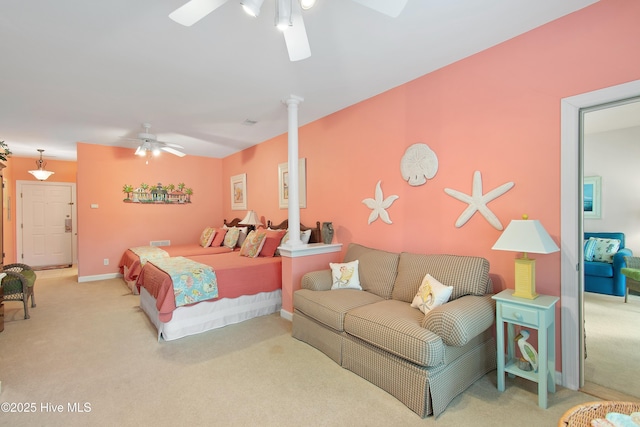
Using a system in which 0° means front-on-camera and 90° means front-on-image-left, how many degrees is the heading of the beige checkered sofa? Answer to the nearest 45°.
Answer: approximately 45°

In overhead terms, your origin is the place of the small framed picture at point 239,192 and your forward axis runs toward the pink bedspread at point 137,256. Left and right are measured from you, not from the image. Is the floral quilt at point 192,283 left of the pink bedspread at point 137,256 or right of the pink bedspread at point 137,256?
left

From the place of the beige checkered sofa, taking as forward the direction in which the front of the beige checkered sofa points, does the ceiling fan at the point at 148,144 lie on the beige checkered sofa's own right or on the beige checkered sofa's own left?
on the beige checkered sofa's own right

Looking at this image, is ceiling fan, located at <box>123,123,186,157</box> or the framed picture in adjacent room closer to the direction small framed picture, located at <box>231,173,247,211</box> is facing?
the ceiling fan

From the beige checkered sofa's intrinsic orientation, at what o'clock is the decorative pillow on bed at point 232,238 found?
The decorative pillow on bed is roughly at 3 o'clock from the beige checkered sofa.

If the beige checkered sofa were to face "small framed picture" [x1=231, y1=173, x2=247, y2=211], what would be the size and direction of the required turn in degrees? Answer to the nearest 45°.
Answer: approximately 90° to its right

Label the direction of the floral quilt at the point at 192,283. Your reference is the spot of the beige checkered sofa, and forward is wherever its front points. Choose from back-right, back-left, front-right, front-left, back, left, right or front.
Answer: front-right

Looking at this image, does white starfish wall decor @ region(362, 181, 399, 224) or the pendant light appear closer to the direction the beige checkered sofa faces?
the pendant light

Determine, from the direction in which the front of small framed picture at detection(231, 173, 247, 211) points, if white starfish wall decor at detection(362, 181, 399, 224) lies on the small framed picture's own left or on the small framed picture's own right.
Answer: on the small framed picture's own left

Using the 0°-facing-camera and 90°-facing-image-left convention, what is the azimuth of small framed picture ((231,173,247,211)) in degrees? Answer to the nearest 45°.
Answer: approximately 45°
